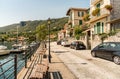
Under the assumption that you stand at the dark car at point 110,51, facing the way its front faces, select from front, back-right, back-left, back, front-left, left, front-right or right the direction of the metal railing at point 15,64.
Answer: left

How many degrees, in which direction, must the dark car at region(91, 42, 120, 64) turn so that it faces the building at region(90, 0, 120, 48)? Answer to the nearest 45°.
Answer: approximately 45° to its right

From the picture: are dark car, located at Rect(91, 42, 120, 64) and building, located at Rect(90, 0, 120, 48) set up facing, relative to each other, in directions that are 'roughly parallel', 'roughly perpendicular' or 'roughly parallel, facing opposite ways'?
roughly perpendicular

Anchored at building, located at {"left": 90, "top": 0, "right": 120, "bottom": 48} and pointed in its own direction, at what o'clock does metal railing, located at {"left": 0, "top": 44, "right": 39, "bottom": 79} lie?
The metal railing is roughly at 11 o'clock from the building.

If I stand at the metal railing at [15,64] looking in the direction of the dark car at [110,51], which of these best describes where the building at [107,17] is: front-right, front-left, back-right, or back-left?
front-left

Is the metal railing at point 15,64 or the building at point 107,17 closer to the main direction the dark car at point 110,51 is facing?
the building

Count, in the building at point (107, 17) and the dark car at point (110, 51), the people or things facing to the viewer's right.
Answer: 0

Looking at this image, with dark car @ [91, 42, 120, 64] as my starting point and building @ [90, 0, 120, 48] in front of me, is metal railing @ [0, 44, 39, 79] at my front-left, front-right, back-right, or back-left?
back-left

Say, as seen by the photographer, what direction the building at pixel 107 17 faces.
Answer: facing the viewer and to the left of the viewer

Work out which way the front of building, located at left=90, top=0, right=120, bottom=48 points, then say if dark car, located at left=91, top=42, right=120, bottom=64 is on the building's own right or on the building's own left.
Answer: on the building's own left
